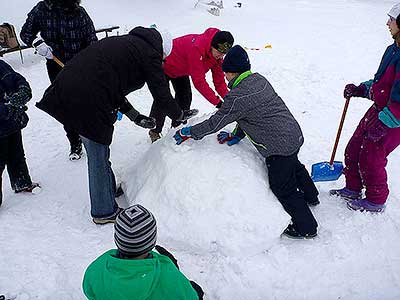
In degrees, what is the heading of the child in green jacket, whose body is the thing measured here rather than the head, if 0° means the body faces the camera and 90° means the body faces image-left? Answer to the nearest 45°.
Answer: approximately 180°

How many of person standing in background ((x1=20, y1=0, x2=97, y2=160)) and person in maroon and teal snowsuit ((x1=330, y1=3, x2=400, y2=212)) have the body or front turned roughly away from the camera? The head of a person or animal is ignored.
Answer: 0

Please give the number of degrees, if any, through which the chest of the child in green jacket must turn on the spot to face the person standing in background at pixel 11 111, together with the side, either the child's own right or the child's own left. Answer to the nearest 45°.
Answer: approximately 45° to the child's own left

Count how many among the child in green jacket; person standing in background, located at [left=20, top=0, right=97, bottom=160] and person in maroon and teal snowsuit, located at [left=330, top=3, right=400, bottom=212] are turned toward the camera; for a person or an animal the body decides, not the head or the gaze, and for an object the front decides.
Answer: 1

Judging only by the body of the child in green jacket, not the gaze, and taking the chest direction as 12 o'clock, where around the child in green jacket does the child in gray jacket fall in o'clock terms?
The child in gray jacket is roughly at 1 o'clock from the child in green jacket.

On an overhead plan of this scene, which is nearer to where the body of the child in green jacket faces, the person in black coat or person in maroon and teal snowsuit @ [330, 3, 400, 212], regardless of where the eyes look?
the person in black coat

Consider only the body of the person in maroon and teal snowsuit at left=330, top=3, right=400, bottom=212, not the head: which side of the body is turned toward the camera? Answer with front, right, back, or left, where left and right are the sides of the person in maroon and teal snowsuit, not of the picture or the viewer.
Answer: left

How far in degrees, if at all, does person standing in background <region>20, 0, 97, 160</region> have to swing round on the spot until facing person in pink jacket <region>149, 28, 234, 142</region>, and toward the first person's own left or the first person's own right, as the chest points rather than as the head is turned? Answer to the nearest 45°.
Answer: approximately 45° to the first person's own left

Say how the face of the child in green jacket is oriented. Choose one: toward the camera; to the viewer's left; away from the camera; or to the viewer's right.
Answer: away from the camera
